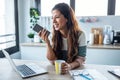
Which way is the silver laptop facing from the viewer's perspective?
to the viewer's right

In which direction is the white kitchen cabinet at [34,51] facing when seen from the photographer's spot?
facing the viewer

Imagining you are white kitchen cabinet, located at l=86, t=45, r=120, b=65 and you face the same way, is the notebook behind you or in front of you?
in front

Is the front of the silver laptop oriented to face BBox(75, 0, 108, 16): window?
no

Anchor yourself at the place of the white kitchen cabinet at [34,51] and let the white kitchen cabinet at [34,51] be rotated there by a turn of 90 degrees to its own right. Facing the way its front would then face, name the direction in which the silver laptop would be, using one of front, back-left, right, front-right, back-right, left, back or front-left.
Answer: left

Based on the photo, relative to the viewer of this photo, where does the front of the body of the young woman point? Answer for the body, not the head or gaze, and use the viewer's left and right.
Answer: facing the viewer and to the left of the viewer

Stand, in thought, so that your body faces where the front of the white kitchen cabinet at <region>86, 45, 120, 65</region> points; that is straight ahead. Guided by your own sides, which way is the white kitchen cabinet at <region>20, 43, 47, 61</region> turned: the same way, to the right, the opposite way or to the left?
the same way

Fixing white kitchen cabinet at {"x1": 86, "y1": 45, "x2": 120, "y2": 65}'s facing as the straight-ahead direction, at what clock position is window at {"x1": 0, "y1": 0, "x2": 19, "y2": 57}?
The window is roughly at 3 o'clock from the white kitchen cabinet.

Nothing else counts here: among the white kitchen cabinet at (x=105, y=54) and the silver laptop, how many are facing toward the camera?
1

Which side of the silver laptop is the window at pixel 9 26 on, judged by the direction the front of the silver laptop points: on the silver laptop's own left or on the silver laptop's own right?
on the silver laptop's own left

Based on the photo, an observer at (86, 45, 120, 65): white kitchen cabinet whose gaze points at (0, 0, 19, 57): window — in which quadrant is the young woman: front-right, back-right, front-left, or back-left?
front-left

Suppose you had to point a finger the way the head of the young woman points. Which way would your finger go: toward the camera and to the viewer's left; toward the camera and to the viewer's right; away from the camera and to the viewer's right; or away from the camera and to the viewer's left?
toward the camera and to the viewer's left

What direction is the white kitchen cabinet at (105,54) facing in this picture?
toward the camera

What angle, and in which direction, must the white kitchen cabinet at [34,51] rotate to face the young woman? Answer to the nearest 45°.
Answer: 0° — it already faces them
